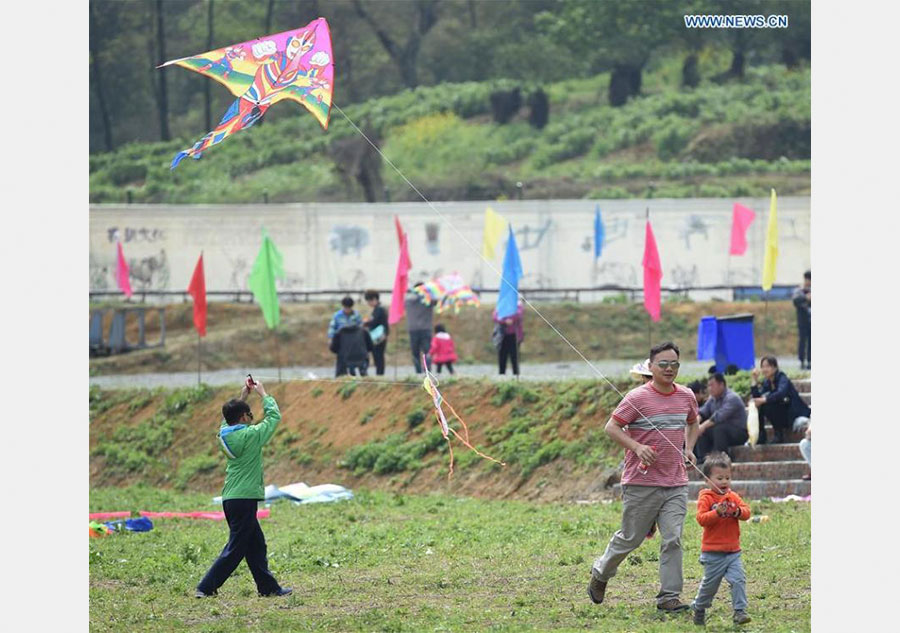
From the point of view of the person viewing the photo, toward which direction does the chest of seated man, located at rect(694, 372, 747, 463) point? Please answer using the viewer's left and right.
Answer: facing the viewer and to the left of the viewer

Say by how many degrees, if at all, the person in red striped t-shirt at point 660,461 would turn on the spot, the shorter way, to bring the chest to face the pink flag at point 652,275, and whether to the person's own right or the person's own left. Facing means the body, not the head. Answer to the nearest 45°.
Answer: approximately 135° to the person's own left

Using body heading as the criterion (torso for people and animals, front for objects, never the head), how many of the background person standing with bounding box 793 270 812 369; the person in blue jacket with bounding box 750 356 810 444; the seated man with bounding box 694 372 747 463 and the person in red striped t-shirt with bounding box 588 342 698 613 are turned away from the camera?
0

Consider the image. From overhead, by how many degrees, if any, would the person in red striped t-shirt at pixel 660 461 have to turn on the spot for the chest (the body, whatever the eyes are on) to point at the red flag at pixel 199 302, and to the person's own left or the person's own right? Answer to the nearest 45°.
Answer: approximately 180°

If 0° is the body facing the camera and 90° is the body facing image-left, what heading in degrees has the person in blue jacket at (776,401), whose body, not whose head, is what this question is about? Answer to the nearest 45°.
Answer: approximately 45°

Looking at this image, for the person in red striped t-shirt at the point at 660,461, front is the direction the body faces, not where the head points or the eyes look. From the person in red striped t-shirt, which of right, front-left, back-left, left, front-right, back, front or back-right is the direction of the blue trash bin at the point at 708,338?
back-left

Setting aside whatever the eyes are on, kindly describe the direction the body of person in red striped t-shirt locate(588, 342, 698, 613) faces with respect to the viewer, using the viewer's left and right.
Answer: facing the viewer and to the right of the viewer

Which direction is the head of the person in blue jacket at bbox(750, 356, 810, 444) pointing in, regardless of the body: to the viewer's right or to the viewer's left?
to the viewer's left

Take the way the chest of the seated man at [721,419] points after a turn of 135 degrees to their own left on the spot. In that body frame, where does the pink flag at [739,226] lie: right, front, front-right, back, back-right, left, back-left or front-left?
left

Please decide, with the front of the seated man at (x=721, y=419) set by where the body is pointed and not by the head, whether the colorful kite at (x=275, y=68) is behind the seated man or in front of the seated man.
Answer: in front

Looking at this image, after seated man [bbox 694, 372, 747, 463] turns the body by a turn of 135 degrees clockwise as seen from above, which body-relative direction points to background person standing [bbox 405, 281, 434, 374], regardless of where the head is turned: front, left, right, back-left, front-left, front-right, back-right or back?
front-left

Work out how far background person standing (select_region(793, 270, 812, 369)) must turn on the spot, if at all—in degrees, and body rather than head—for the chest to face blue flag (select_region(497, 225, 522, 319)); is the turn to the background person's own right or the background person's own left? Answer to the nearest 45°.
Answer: approximately 45° to the background person's own right

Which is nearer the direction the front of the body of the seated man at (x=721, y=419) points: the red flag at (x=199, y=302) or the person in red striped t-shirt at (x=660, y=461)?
the person in red striped t-shirt

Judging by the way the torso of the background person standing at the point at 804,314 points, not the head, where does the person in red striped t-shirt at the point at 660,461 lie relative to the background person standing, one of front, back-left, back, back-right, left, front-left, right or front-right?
front
